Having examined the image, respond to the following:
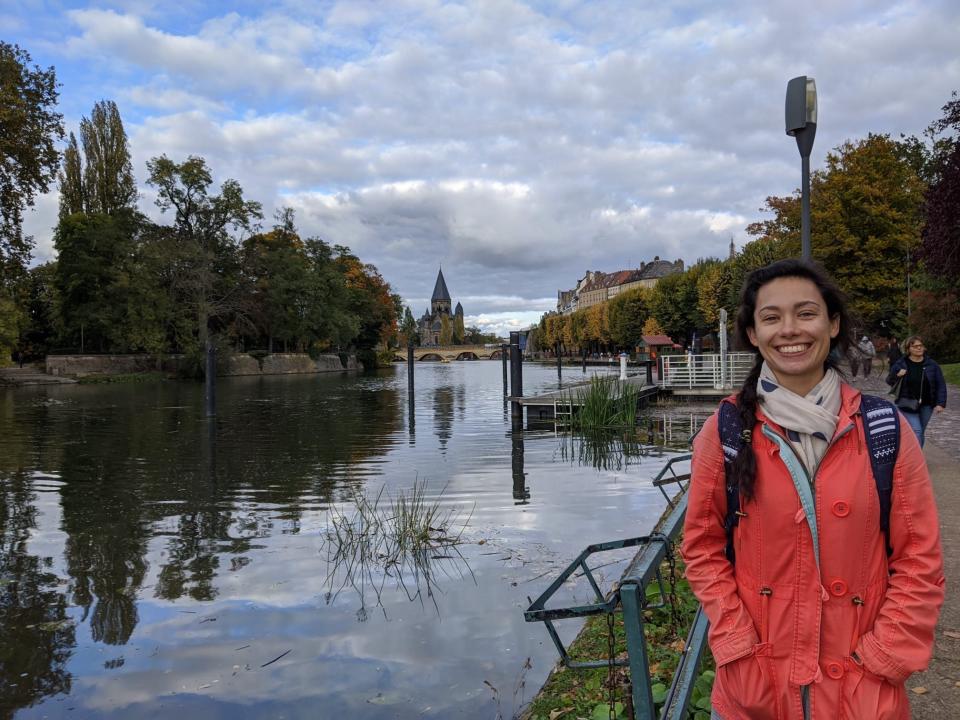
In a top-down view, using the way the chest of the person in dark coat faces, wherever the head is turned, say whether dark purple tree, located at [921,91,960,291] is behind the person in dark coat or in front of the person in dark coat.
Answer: behind

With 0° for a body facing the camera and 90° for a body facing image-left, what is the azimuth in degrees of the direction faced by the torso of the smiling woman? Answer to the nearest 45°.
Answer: approximately 0°

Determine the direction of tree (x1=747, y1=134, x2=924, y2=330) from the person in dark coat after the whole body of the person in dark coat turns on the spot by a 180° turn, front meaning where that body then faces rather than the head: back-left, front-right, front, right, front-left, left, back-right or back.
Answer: front

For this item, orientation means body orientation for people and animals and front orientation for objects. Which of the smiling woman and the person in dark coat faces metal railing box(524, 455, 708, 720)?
the person in dark coat

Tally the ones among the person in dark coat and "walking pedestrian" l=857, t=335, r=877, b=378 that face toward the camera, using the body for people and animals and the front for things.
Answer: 2

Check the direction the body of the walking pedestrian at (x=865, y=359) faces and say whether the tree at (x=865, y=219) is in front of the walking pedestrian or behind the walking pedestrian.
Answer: behind

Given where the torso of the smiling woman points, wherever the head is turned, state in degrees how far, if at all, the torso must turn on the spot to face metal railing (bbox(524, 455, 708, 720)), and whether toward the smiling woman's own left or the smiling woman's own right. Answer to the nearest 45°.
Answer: approximately 135° to the smiling woman's own right
